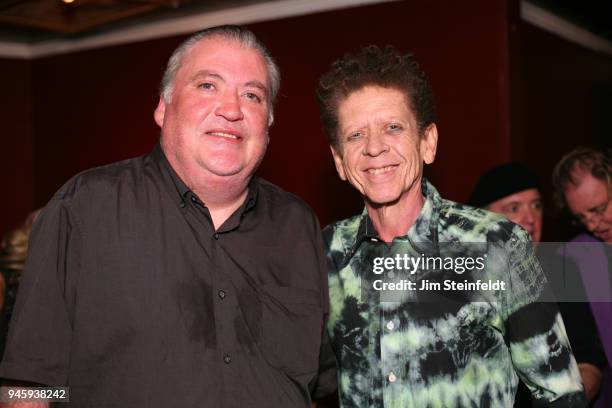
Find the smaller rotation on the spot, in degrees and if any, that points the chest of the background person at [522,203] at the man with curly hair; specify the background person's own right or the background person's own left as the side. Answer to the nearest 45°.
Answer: approximately 45° to the background person's own right

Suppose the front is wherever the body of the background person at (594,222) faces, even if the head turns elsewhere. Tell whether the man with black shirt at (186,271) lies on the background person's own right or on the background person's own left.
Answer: on the background person's own right

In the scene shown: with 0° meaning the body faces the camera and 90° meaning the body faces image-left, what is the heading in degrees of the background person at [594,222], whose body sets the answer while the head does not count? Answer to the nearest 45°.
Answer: approximately 315°

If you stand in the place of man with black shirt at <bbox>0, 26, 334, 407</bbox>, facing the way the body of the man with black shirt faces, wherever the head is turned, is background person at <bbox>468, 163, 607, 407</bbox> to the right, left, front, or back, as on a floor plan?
left
